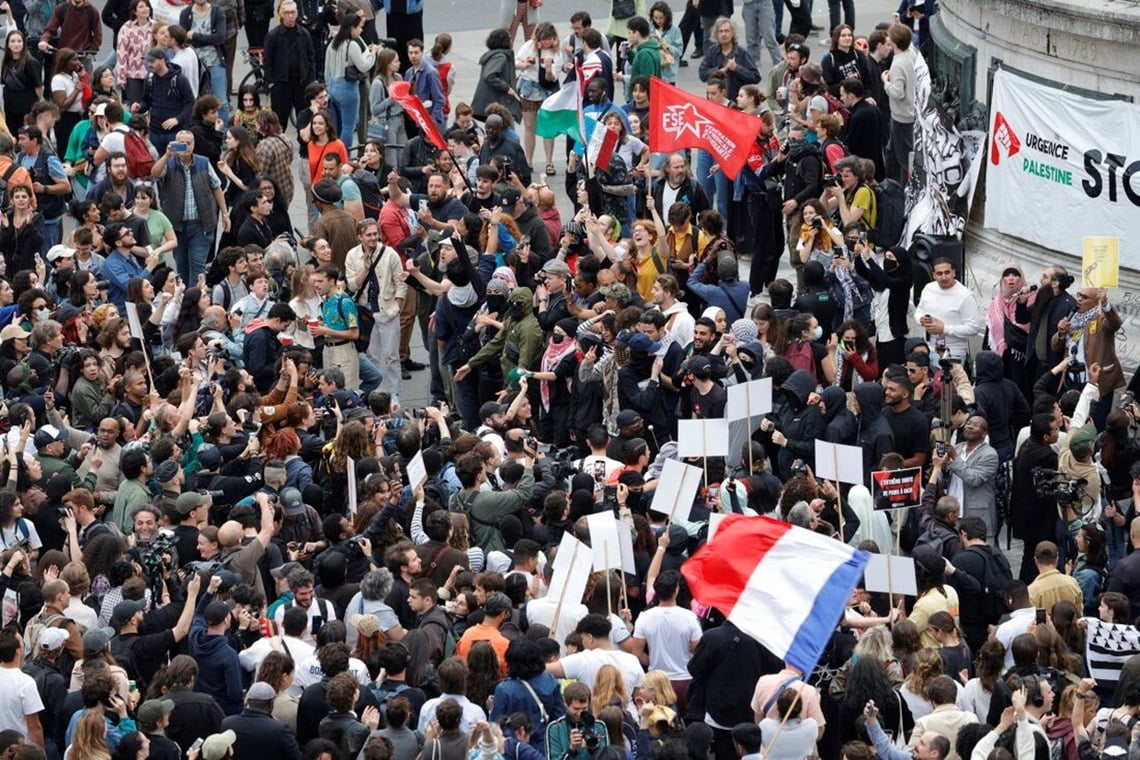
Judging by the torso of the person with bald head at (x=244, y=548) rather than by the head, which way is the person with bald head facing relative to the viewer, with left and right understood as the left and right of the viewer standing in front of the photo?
facing away from the viewer and to the right of the viewer

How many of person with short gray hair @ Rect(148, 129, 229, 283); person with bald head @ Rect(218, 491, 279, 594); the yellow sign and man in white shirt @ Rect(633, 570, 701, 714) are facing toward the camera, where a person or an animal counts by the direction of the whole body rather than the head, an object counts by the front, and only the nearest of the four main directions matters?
2

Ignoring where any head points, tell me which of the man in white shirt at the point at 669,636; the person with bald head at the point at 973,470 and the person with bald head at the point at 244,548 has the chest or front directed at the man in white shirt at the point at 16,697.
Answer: the person with bald head at the point at 973,470

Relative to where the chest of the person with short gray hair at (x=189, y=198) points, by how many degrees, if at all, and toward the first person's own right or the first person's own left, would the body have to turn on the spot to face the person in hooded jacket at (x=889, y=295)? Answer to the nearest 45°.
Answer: approximately 45° to the first person's own left

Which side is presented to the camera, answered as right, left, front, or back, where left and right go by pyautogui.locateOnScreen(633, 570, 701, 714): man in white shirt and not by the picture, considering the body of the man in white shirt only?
back

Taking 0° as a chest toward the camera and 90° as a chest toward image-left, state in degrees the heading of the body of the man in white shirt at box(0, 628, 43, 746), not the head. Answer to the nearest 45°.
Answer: approximately 225°

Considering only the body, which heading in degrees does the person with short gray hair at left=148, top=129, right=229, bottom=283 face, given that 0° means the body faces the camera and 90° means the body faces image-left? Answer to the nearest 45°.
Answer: approximately 0°

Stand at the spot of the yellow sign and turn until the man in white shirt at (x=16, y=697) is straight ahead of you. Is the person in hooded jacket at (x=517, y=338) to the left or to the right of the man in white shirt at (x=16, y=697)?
right

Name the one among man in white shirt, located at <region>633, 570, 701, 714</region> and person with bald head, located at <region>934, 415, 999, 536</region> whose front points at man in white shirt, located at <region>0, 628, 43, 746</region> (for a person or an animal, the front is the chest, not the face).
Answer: the person with bald head

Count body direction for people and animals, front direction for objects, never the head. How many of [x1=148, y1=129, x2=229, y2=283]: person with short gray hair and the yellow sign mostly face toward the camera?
2
